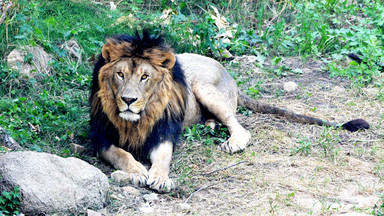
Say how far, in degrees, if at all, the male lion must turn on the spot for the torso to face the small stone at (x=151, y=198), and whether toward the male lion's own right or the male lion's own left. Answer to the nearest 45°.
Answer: approximately 45° to the male lion's own left

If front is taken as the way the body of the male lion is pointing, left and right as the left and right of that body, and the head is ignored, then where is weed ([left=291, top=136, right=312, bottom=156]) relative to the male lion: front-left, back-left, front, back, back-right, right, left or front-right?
back-left

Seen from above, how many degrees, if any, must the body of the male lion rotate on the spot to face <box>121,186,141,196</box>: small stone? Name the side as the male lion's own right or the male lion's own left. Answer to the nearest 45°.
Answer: approximately 45° to the male lion's own left

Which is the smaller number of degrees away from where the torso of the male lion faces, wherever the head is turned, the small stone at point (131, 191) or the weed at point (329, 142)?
the small stone

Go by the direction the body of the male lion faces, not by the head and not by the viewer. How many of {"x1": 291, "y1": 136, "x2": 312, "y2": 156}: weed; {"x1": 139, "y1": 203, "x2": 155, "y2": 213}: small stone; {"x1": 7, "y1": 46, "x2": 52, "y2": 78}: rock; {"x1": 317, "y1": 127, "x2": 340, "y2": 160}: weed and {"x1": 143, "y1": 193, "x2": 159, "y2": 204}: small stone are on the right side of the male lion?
1

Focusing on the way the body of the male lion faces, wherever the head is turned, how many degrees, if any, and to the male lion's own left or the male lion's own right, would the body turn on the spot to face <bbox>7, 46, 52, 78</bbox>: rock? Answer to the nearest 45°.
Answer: approximately 90° to the male lion's own right

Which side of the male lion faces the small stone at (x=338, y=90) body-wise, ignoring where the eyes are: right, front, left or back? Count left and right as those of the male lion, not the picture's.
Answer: back

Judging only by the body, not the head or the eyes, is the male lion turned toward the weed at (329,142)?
no

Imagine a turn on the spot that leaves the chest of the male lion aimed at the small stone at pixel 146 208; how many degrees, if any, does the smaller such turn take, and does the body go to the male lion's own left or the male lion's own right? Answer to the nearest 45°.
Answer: approximately 45° to the male lion's own left

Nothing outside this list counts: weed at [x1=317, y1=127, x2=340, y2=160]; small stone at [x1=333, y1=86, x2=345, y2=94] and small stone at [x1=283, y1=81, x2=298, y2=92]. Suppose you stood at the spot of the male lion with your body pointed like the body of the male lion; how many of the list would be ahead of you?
0

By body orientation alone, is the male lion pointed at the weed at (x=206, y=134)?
no

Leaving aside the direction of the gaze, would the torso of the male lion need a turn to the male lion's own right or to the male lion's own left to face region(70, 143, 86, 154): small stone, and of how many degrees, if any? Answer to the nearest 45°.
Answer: approximately 45° to the male lion's own right

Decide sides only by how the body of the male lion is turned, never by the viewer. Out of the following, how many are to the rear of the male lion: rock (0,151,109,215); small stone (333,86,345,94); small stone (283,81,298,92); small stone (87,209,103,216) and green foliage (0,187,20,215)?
2

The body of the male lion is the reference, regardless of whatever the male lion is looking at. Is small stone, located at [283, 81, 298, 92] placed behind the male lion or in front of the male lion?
behind

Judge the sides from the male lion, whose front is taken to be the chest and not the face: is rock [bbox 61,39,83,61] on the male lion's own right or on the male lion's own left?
on the male lion's own right
